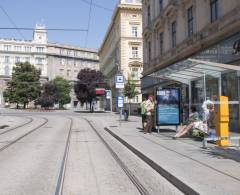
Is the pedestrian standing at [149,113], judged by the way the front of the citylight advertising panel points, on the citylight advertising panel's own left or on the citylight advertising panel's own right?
on the citylight advertising panel's own right

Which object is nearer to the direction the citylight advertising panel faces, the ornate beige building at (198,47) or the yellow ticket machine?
the yellow ticket machine
